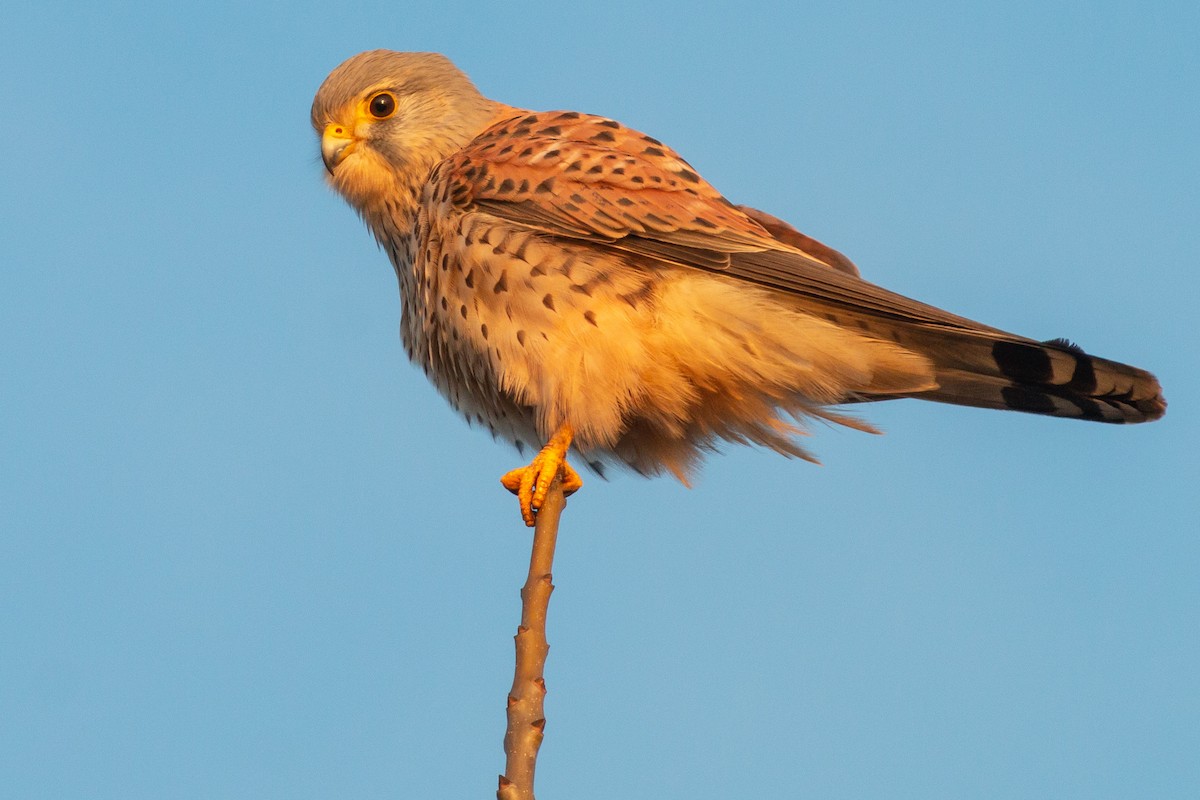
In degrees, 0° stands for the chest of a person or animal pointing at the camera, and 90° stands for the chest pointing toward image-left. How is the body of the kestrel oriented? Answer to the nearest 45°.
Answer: approximately 90°
